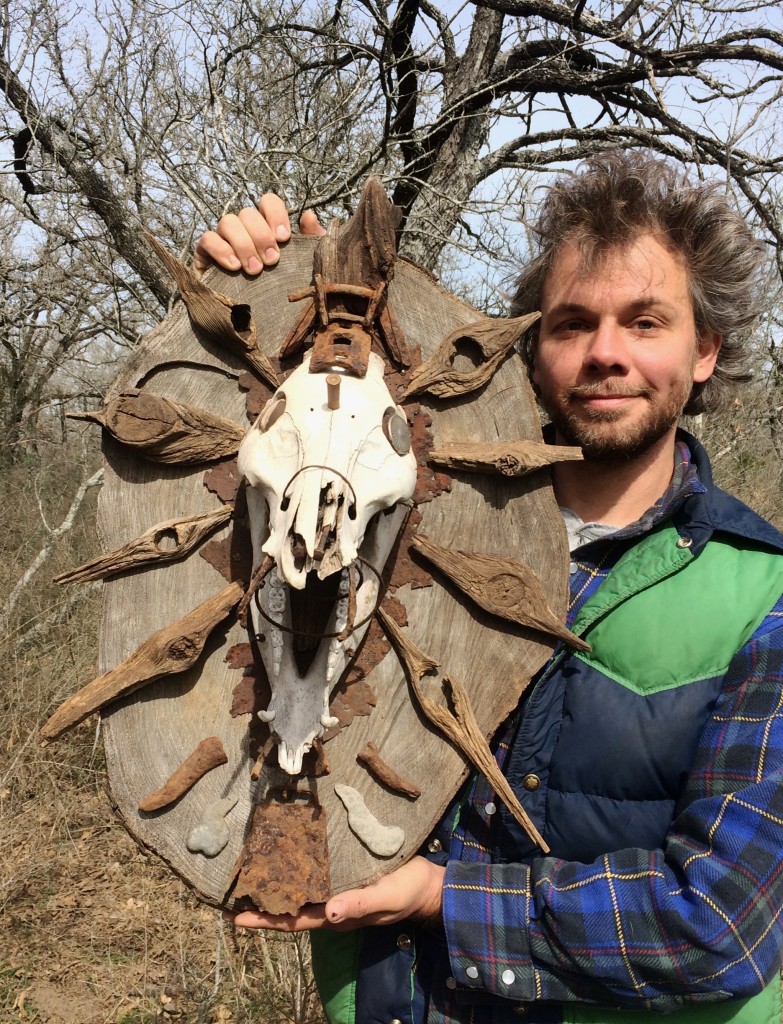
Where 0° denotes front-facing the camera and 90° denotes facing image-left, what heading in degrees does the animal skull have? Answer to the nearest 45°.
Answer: approximately 0°

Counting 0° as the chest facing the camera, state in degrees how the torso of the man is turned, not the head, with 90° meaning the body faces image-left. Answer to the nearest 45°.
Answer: approximately 45°
